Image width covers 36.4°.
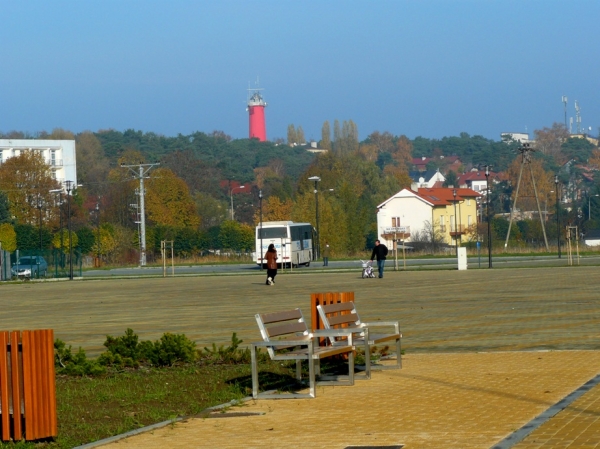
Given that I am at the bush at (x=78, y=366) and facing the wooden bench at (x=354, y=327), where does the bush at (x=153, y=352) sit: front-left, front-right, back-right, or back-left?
front-left

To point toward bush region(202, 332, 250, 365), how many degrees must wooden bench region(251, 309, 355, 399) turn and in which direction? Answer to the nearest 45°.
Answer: approximately 135° to its left

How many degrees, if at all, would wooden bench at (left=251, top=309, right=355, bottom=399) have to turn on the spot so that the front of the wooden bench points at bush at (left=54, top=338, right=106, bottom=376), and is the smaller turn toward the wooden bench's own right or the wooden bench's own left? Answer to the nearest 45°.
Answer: approximately 180°

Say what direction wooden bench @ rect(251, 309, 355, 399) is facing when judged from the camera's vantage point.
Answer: facing the viewer and to the right of the viewer

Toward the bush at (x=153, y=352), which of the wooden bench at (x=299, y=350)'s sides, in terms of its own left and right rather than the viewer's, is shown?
back

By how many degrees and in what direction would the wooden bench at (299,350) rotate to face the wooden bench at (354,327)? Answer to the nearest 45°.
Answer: approximately 90° to its left

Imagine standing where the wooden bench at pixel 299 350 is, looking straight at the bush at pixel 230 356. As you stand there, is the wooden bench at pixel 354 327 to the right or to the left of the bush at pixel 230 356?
right
